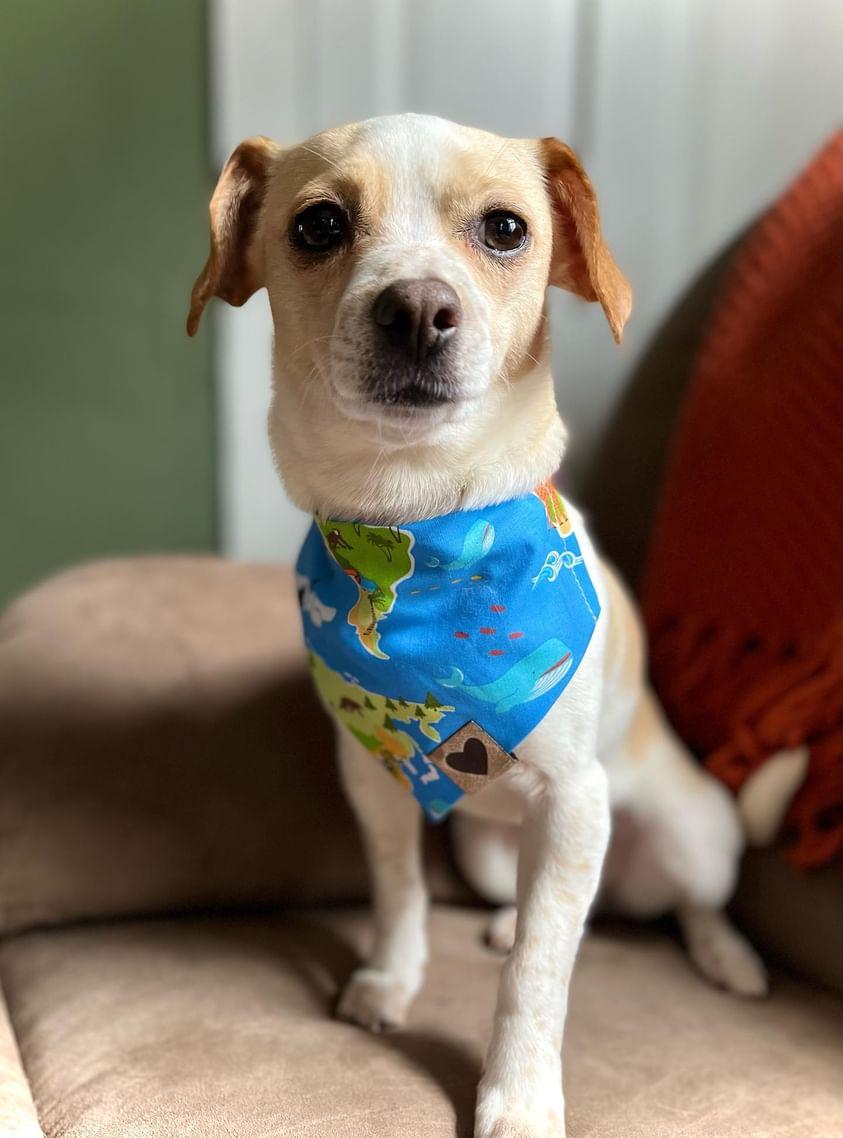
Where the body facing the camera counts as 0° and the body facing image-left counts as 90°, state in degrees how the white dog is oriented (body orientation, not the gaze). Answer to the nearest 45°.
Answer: approximately 45°
